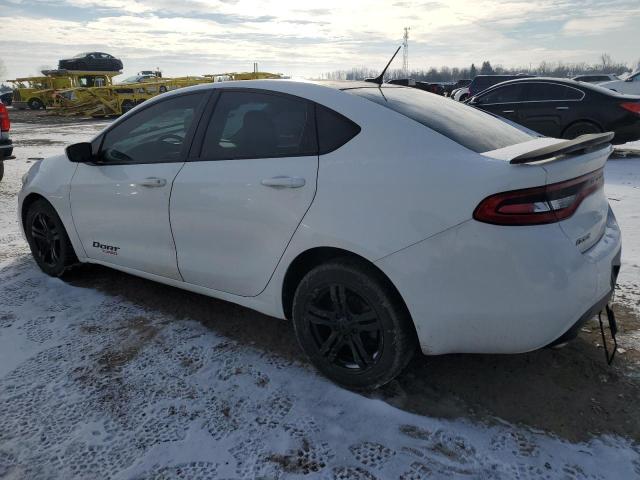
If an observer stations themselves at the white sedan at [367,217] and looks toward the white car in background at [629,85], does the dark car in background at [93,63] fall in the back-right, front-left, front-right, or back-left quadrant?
front-left

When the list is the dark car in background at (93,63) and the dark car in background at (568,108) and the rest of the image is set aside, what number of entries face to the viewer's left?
2

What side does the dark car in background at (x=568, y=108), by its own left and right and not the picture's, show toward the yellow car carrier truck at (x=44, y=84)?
front

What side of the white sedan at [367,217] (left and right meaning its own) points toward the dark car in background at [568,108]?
right

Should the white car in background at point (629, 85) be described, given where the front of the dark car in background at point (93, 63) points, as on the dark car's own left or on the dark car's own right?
on the dark car's own left

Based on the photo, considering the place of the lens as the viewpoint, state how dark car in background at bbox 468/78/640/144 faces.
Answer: facing to the left of the viewer

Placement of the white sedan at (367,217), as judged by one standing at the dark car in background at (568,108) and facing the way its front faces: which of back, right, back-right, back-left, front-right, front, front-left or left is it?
left

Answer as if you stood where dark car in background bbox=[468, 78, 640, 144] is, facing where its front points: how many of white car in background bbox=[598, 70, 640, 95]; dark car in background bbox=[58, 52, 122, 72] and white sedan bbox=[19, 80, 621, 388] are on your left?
1

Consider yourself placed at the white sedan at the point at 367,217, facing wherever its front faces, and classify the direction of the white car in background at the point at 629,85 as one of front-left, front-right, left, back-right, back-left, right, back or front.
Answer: right

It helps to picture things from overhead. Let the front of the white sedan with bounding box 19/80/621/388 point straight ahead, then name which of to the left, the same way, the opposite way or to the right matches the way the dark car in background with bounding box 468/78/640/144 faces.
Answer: the same way

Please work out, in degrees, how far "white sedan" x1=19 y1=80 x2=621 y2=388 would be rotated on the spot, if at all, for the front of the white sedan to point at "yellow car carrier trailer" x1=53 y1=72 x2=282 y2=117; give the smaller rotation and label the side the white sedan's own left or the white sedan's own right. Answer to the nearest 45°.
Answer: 0° — it already faces it

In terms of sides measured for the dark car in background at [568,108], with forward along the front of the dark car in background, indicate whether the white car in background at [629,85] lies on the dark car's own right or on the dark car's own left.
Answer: on the dark car's own right

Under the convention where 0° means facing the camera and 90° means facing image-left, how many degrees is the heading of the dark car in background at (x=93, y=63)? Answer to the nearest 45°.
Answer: approximately 90°

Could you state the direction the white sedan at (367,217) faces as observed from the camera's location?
facing away from the viewer and to the left of the viewer

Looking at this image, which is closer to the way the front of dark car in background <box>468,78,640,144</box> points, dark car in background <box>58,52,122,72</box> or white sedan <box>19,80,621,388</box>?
the dark car in background

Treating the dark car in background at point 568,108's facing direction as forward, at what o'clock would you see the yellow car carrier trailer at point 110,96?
The yellow car carrier trailer is roughly at 1 o'clock from the dark car in background.
